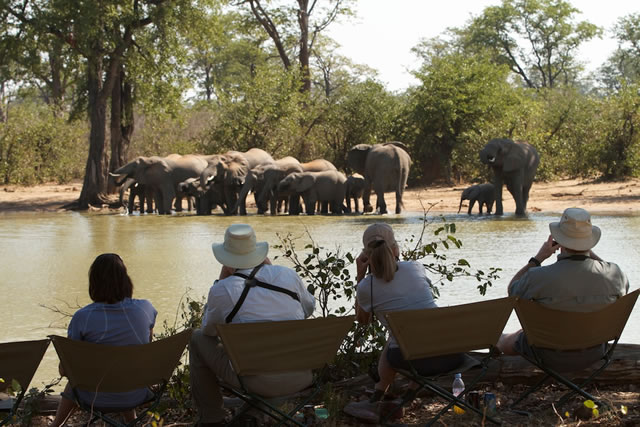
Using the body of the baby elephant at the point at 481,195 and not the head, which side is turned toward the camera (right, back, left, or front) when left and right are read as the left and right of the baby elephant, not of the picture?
left

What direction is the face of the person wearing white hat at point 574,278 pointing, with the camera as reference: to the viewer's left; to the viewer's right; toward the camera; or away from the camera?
away from the camera

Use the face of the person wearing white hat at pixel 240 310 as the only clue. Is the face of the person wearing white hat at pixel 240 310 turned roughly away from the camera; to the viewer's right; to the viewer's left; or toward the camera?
away from the camera

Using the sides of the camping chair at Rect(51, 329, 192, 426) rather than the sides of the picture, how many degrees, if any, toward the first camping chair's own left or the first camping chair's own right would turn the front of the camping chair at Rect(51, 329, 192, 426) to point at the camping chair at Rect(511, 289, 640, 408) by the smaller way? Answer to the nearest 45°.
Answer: approximately 90° to the first camping chair's own right

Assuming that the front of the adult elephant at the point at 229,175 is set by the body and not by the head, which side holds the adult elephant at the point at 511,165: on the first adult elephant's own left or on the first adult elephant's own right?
on the first adult elephant's own left

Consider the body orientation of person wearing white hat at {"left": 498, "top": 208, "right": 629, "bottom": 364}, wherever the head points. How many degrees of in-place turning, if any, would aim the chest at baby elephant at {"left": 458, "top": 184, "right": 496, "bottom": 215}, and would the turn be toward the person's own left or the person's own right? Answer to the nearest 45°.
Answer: approximately 45° to the person's own right

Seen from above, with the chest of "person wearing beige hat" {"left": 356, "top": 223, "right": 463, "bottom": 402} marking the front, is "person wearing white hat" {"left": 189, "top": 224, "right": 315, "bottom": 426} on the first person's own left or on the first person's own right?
on the first person's own left

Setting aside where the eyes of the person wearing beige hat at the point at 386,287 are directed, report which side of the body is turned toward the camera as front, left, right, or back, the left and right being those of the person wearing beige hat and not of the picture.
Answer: back

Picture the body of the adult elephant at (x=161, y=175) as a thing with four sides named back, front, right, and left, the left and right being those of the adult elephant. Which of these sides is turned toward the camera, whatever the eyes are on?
left

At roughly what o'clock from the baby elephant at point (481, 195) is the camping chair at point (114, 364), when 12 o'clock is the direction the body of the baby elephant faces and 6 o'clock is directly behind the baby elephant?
The camping chair is roughly at 9 o'clock from the baby elephant.

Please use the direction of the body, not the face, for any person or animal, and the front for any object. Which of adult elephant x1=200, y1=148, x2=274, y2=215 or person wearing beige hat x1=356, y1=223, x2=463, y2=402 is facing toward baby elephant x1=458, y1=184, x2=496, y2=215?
the person wearing beige hat

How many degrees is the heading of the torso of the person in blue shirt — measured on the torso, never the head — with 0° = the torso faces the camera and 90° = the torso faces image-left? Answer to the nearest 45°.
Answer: approximately 180°

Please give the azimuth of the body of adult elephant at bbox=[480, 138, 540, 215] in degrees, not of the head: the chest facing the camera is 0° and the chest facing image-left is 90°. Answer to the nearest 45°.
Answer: approximately 45°
